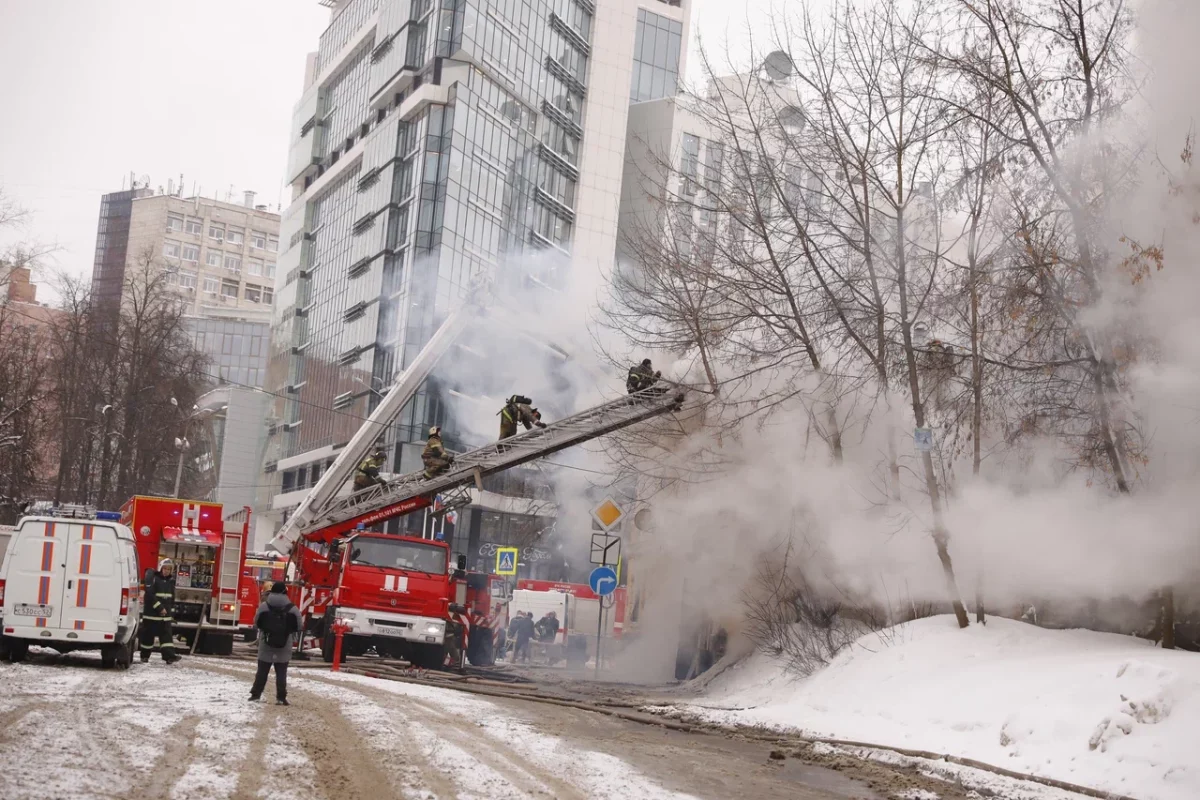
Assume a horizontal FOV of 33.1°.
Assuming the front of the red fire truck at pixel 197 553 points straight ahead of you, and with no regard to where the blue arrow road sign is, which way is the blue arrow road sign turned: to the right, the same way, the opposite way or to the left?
the opposite way

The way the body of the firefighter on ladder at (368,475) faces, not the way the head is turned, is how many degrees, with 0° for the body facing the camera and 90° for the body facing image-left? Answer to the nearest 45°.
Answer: approximately 270°

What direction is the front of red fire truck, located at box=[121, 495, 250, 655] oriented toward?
away from the camera

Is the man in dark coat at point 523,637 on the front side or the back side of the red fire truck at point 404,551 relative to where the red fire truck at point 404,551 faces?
on the back side

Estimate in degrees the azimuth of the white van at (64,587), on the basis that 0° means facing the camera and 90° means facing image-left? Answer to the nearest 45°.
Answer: approximately 180°

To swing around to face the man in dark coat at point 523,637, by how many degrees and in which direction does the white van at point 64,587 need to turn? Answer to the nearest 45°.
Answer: approximately 45° to its right

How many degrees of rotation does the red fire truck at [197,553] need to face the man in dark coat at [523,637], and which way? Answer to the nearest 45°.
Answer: approximately 45° to its right

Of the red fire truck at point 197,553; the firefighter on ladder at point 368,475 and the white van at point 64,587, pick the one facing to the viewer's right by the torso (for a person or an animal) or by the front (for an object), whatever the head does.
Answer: the firefighter on ladder

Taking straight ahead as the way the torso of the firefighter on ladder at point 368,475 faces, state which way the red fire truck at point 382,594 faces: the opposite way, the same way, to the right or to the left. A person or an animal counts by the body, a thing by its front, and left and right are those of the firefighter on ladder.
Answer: to the right

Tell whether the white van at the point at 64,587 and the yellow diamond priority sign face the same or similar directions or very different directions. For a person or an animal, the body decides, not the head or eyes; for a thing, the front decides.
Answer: very different directions

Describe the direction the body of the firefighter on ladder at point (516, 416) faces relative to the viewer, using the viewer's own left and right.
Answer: facing to the right of the viewer

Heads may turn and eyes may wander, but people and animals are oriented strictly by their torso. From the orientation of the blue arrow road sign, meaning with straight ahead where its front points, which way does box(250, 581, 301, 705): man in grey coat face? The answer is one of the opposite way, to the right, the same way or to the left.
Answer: the opposite way

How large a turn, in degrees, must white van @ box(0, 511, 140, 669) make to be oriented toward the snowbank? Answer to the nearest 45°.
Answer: approximately 135° to its right

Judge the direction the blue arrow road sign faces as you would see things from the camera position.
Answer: facing the viewer

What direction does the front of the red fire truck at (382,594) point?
toward the camera

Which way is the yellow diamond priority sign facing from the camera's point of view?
toward the camera
